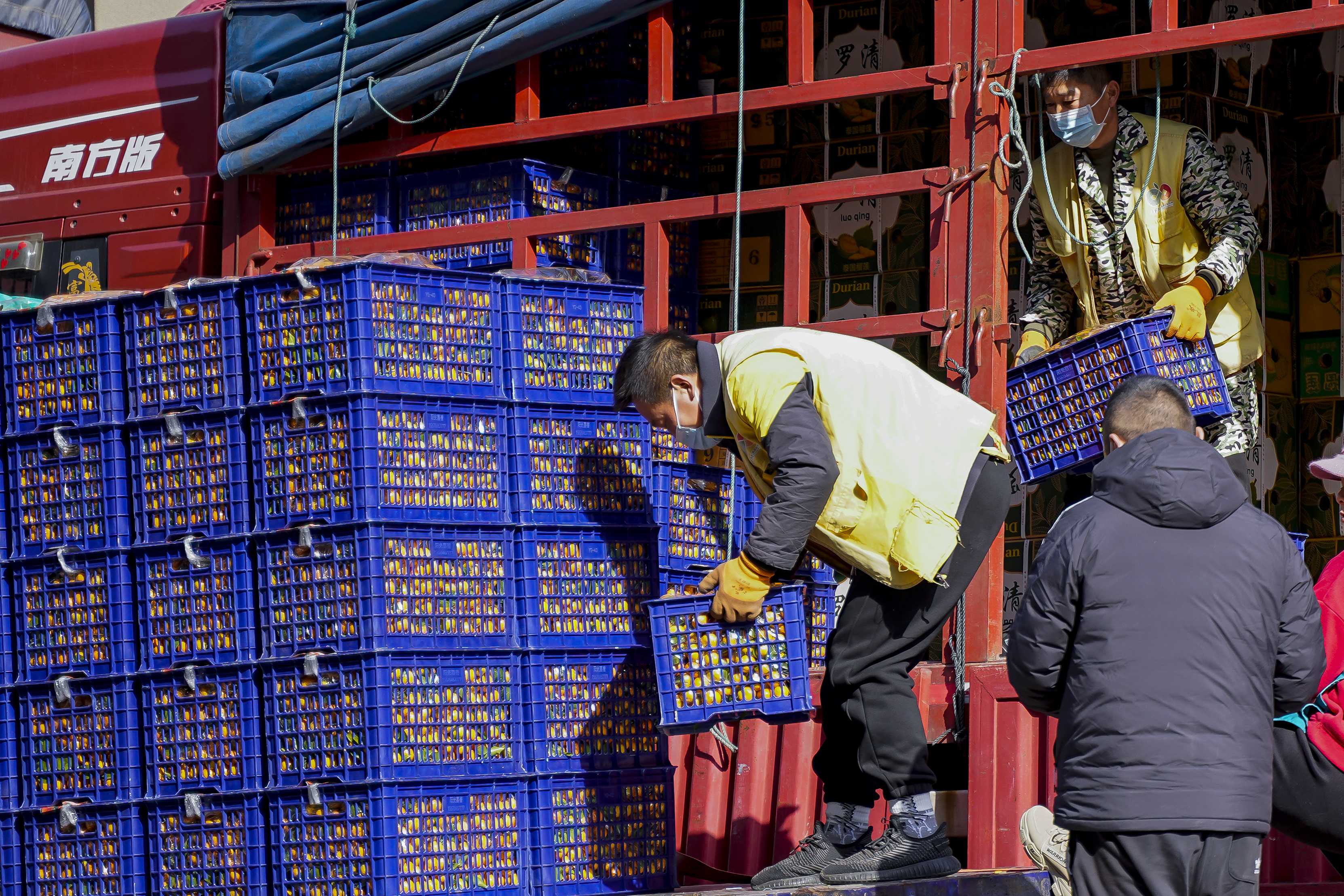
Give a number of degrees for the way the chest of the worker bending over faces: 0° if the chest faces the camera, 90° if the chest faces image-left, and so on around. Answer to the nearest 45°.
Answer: approximately 90°

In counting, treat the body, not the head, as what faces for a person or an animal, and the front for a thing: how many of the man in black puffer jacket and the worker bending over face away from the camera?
1

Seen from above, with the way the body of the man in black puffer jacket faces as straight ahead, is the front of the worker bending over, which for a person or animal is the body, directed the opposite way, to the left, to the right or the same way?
to the left

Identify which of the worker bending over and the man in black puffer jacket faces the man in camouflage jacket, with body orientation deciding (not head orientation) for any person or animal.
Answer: the man in black puffer jacket

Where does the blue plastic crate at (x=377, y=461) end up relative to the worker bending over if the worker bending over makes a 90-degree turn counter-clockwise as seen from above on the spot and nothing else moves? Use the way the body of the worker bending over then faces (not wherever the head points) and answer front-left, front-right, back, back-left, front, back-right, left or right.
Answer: right

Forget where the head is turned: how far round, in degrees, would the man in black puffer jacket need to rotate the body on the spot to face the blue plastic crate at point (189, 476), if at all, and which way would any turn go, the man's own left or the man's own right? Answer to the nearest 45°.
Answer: approximately 90° to the man's own left

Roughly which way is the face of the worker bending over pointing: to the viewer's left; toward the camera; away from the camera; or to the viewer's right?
to the viewer's left

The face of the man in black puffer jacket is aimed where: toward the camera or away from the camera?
away from the camera

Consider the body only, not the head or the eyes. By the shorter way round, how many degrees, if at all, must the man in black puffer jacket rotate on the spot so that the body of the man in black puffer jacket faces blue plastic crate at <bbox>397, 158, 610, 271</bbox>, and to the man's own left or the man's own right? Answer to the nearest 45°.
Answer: approximately 45° to the man's own left

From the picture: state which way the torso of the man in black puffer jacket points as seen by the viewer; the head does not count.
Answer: away from the camera

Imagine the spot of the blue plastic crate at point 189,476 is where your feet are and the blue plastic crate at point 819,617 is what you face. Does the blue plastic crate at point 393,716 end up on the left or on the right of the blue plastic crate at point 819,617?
right

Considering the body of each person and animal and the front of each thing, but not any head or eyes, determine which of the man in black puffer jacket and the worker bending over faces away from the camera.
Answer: the man in black puffer jacket

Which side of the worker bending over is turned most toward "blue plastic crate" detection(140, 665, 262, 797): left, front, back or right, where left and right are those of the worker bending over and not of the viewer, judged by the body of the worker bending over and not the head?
front

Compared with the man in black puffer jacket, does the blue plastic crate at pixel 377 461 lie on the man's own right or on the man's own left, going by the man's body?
on the man's own left

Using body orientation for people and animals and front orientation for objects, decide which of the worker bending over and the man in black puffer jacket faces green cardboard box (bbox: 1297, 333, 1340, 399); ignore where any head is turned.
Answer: the man in black puffer jacket

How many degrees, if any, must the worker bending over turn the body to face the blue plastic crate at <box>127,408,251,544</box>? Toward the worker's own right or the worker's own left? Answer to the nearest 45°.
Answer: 0° — they already face it

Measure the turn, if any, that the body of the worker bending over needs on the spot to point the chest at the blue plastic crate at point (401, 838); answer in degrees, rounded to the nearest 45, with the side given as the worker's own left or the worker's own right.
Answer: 0° — they already face it

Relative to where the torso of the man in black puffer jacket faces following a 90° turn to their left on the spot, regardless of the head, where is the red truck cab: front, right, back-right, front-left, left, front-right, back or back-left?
front-right

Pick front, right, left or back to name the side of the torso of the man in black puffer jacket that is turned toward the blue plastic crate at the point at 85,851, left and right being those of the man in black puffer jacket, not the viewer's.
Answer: left

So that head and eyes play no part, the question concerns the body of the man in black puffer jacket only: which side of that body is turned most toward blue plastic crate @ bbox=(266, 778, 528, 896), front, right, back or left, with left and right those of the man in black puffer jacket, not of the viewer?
left
